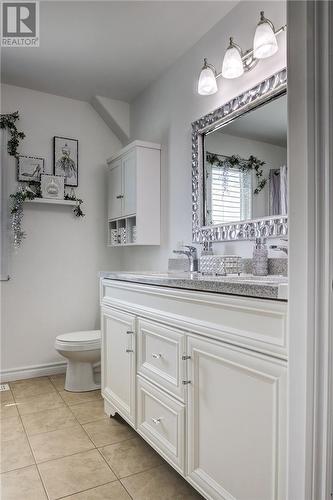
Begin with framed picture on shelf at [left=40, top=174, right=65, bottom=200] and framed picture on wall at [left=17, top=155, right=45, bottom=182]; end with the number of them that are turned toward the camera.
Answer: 2

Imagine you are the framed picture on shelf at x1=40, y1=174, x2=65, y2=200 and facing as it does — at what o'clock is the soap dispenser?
The soap dispenser is roughly at 11 o'clock from the framed picture on shelf.

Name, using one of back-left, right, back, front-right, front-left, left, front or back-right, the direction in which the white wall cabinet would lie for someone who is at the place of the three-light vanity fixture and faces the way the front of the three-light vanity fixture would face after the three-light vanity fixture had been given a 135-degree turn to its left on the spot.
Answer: back-left

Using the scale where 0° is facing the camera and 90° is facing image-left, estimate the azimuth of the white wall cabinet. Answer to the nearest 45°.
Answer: approximately 45°

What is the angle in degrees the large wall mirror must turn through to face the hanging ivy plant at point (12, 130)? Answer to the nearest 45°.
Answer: approximately 45° to its right

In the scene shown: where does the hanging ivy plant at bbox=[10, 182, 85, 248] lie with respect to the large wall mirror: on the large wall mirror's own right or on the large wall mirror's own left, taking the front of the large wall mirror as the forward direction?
on the large wall mirror's own right

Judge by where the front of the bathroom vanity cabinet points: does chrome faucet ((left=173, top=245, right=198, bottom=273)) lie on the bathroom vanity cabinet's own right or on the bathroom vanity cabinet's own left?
on the bathroom vanity cabinet's own right

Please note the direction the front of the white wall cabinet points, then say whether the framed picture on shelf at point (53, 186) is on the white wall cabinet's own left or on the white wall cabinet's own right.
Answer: on the white wall cabinet's own right

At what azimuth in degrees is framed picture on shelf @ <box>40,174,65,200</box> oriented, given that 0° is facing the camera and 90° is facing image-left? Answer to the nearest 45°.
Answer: approximately 0°
